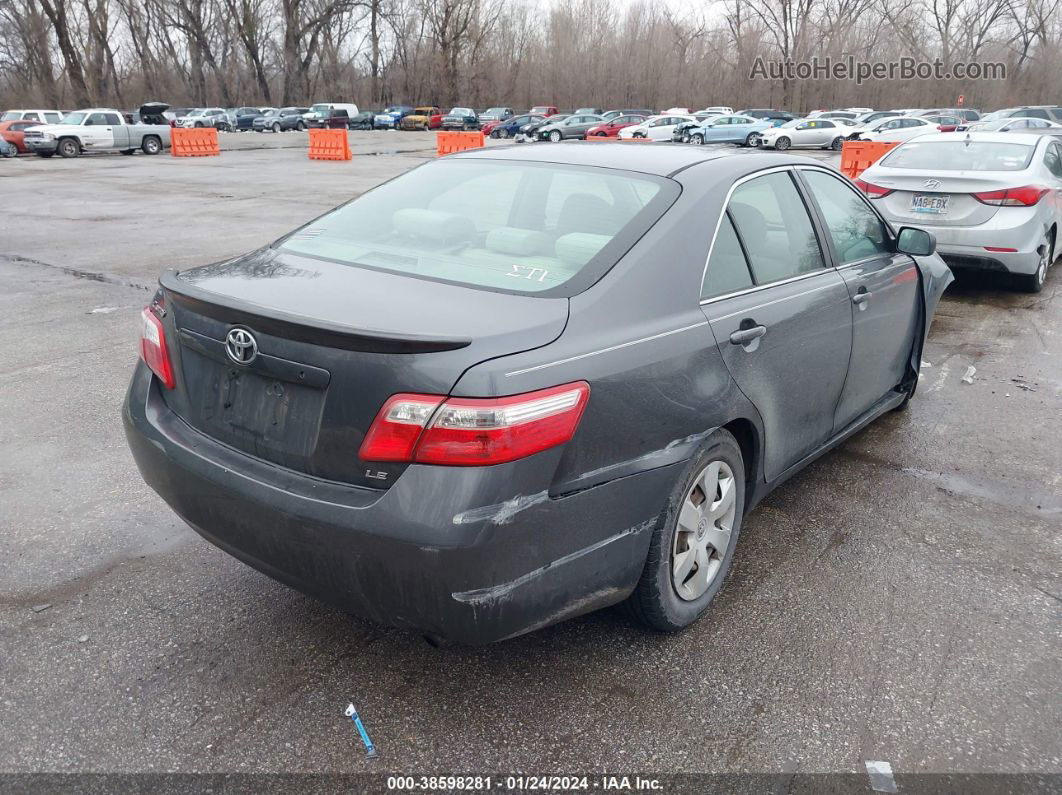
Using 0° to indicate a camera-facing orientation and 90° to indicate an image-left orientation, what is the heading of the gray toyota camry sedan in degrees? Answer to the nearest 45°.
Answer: approximately 225°

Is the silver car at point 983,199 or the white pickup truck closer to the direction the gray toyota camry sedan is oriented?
the silver car

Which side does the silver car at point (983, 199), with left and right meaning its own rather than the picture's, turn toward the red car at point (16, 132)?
left

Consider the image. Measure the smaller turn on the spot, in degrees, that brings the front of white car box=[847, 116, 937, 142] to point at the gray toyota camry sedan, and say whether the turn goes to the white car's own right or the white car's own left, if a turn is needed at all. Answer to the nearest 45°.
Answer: approximately 45° to the white car's own left

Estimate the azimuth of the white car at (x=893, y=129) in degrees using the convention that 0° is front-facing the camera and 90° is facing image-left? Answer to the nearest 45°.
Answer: approximately 45°

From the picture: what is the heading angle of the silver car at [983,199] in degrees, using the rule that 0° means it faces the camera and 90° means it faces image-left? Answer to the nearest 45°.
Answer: approximately 225°

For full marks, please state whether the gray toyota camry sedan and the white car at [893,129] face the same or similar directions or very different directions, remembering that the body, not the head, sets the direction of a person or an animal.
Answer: very different directions

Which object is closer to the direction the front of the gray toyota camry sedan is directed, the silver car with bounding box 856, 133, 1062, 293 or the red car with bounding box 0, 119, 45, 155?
the silver car

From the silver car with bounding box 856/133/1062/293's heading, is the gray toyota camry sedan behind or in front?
behind

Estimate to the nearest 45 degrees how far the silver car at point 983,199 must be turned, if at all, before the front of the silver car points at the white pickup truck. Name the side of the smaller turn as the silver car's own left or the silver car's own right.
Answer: approximately 90° to the silver car's own left

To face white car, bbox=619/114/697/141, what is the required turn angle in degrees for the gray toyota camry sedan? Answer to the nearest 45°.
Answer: approximately 45° to its left
